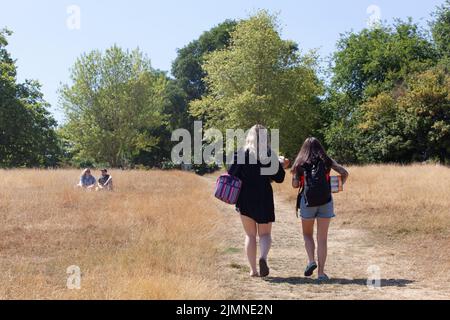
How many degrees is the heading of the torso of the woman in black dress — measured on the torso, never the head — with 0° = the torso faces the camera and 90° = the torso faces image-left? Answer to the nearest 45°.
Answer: approximately 180°

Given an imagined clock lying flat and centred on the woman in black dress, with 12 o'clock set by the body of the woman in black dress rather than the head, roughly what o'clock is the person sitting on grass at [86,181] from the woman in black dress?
The person sitting on grass is roughly at 11 o'clock from the woman in black dress.

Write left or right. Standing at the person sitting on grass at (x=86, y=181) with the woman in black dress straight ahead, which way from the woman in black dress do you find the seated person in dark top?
left

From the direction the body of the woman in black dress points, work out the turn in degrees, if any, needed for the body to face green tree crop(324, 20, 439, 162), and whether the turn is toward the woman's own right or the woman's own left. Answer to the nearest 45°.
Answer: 0° — they already face it

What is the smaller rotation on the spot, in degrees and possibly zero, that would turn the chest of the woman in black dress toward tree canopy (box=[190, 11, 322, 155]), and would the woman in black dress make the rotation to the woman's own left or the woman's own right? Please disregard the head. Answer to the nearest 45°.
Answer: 0° — they already face it

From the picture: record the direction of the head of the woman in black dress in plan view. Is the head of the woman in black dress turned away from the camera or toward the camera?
away from the camera

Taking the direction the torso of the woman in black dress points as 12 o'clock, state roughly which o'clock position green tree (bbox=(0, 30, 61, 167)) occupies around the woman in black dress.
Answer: The green tree is roughly at 11 o'clock from the woman in black dress.

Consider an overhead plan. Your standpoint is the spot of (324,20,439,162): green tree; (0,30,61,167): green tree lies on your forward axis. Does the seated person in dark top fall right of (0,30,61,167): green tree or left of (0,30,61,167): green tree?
left
